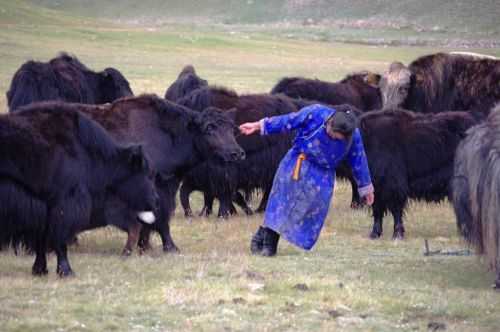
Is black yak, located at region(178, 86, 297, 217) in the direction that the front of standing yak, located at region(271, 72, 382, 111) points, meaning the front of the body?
no

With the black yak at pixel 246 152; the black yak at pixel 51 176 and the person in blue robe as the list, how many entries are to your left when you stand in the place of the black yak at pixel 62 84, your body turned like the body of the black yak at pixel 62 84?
0

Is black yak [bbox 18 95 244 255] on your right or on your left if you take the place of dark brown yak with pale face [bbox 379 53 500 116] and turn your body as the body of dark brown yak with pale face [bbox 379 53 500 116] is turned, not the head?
on your left

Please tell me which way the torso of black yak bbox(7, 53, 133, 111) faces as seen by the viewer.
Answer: to the viewer's right

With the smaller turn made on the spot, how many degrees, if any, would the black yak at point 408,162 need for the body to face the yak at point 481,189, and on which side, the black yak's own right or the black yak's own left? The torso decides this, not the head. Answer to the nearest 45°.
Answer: approximately 135° to the black yak's own right

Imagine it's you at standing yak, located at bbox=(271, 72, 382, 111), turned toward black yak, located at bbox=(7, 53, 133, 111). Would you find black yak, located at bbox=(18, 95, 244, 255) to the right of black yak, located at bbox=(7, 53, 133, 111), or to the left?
left

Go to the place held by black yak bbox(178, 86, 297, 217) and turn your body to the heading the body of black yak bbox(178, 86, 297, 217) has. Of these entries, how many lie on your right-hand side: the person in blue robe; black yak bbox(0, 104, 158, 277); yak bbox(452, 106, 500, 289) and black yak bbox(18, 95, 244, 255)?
0

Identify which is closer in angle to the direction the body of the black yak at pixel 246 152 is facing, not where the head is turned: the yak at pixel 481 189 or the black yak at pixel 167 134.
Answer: the black yak
